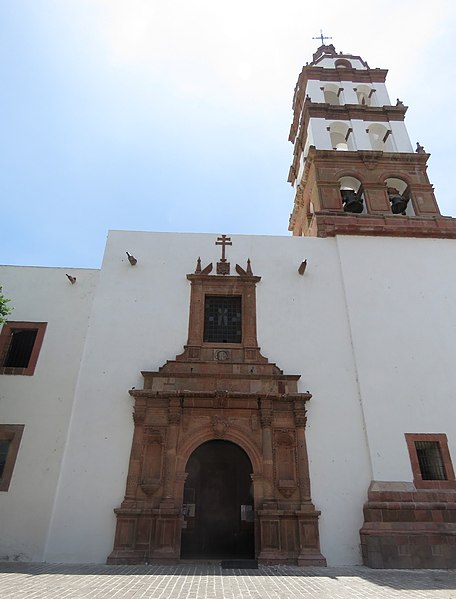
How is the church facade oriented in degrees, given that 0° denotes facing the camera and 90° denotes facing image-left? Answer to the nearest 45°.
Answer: approximately 0°
